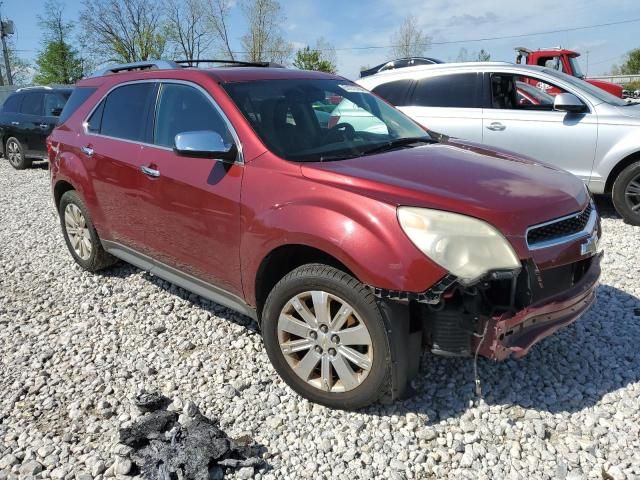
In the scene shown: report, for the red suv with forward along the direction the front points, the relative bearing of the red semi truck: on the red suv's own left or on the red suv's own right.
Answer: on the red suv's own left

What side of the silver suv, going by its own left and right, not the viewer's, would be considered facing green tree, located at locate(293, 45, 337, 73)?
left

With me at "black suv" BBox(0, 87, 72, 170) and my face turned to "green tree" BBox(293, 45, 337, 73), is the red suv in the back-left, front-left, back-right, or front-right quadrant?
back-right

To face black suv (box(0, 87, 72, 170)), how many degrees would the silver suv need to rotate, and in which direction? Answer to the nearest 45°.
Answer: approximately 180°

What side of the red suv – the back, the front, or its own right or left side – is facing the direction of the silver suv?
left

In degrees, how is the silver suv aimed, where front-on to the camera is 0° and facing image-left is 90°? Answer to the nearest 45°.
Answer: approximately 270°

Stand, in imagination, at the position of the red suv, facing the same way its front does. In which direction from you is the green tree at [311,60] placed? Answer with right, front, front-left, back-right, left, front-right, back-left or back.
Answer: back-left

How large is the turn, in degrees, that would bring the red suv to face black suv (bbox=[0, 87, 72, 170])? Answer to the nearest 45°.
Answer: approximately 180°

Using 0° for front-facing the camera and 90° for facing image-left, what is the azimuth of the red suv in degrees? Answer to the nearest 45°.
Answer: approximately 315°
